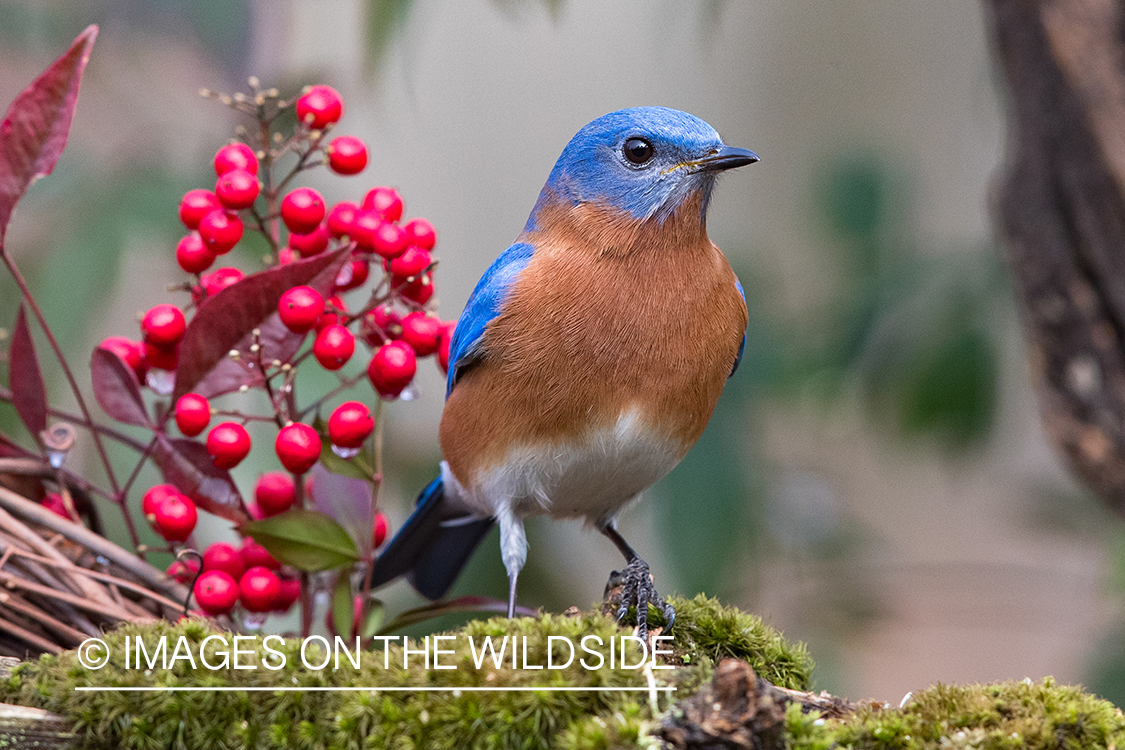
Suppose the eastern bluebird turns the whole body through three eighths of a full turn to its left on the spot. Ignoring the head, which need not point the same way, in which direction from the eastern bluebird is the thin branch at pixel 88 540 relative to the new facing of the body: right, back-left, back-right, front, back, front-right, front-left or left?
left

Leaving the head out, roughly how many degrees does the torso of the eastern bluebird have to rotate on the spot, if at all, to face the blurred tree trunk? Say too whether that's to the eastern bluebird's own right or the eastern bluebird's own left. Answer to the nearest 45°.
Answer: approximately 90° to the eastern bluebird's own left

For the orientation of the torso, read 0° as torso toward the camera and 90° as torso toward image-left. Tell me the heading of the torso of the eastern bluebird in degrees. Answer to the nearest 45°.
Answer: approximately 315°

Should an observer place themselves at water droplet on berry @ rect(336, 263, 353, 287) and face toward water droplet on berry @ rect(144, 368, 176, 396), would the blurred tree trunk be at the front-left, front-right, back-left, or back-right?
back-right
